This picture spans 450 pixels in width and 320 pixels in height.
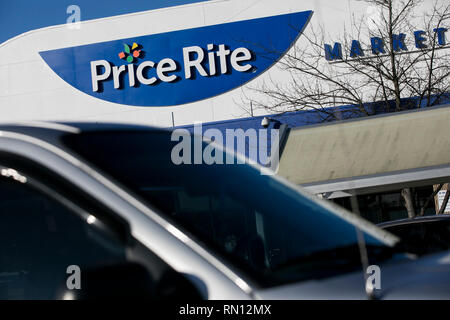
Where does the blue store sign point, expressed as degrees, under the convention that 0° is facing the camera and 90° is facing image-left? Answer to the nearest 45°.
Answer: approximately 0°

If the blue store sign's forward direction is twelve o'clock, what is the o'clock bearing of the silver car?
The silver car is roughly at 12 o'clock from the blue store sign.

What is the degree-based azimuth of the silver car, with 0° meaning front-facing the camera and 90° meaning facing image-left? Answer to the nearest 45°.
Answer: approximately 315°

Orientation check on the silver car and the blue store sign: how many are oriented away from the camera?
0

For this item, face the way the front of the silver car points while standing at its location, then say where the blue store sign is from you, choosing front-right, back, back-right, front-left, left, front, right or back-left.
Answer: back-left
